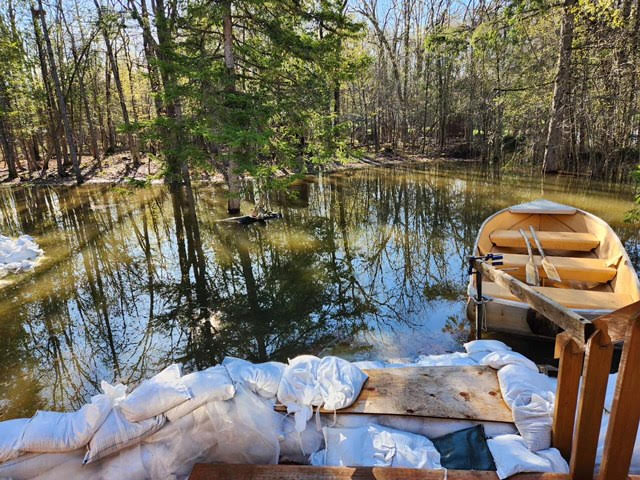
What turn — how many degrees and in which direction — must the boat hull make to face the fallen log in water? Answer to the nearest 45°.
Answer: approximately 90° to its left

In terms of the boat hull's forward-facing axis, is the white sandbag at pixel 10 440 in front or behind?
behind

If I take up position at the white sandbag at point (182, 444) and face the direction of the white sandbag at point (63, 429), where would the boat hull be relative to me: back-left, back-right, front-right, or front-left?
back-right

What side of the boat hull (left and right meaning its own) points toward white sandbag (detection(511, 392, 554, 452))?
back

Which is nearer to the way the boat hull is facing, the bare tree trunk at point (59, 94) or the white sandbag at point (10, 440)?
the bare tree trunk

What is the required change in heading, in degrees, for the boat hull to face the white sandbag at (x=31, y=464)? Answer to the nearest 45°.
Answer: approximately 135° to its left

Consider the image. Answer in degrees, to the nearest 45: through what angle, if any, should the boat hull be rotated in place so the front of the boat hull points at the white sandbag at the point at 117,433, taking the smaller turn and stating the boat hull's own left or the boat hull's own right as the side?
approximately 135° to the boat hull's own left

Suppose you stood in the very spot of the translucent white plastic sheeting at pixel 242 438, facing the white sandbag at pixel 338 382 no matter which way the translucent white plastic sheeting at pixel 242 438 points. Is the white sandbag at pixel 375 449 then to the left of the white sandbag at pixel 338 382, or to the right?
right

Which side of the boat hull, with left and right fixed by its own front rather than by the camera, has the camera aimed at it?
back

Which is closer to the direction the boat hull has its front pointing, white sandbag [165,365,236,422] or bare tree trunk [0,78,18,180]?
the bare tree trunk

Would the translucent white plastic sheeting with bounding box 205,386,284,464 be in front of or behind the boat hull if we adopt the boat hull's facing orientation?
behind

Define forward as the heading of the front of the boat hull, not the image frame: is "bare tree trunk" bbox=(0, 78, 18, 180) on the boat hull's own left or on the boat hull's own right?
on the boat hull's own left

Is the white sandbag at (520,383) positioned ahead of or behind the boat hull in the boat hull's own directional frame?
behind

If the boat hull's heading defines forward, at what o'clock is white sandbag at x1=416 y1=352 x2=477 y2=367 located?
The white sandbag is roughly at 7 o'clock from the boat hull.

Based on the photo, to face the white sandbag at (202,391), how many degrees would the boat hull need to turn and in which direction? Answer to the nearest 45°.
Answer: approximately 135° to its left

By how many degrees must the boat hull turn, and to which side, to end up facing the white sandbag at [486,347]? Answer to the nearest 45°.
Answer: approximately 180°
